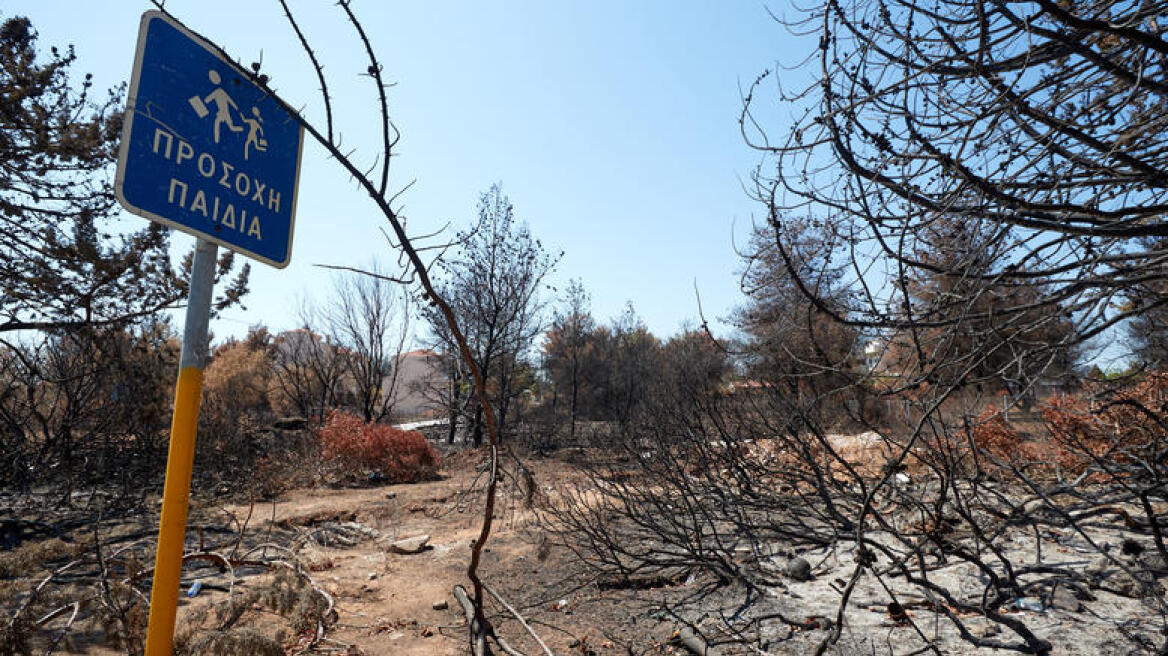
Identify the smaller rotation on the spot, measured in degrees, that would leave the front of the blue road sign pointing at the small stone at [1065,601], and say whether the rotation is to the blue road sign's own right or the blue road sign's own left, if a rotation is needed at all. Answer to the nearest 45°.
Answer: approximately 45° to the blue road sign's own left

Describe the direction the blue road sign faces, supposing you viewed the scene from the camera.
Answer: facing the viewer and to the right of the viewer

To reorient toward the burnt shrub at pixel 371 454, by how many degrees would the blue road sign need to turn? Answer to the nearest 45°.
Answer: approximately 135° to its left

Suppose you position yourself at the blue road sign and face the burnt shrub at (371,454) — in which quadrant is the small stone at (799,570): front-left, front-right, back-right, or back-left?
front-right

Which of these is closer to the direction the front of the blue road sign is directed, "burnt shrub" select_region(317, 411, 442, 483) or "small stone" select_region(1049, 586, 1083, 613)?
the small stone

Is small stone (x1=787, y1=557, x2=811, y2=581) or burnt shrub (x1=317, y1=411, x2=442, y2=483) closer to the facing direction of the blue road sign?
the small stone

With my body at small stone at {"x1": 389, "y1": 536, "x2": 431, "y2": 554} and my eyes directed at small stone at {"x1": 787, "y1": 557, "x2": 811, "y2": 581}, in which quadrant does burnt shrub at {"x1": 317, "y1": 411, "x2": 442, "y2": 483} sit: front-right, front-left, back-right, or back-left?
back-left

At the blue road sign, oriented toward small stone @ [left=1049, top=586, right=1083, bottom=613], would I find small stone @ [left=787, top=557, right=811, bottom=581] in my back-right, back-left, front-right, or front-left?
front-left

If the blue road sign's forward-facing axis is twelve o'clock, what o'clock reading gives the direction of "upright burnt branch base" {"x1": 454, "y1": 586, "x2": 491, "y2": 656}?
The upright burnt branch base is roughly at 9 o'clock from the blue road sign.
